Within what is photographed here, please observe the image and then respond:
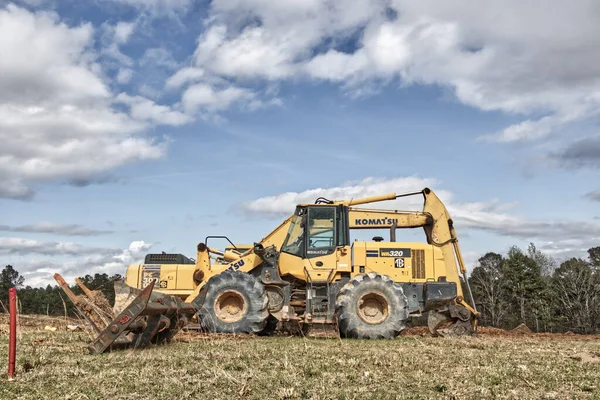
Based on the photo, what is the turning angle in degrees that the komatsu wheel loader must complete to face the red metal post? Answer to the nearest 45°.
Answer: approximately 45° to its left

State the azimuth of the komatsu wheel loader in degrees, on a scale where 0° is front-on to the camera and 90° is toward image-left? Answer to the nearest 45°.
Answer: approximately 90°
